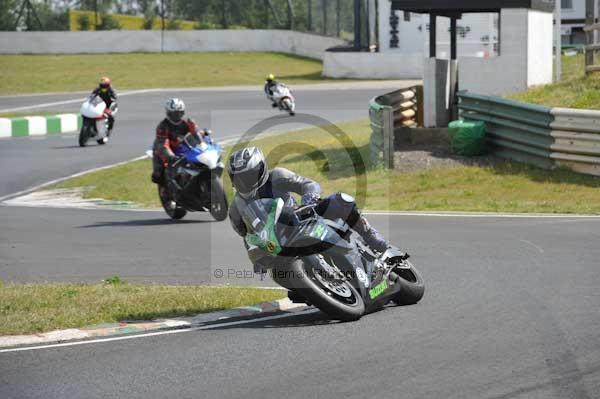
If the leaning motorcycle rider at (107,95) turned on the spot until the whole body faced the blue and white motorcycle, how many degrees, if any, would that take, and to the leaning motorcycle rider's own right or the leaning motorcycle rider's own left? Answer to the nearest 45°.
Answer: approximately 45° to the leaning motorcycle rider's own left

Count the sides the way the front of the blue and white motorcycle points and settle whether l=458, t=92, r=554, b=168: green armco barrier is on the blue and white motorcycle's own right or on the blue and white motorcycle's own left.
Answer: on the blue and white motorcycle's own left

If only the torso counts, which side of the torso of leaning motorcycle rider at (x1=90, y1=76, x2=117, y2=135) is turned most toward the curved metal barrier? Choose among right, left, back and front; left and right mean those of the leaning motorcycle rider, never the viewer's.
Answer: left

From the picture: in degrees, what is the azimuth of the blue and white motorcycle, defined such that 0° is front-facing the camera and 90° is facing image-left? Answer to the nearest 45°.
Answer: approximately 315°

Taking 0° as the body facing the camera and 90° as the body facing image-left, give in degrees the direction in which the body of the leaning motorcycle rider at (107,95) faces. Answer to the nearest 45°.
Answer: approximately 45°

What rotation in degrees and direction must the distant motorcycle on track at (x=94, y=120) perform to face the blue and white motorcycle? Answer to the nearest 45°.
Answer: approximately 45° to its left
